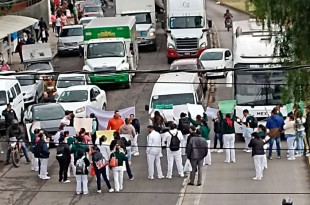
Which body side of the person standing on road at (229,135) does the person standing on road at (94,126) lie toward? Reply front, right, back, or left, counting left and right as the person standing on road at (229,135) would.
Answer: left

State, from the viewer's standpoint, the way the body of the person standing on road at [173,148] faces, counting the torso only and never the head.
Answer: away from the camera

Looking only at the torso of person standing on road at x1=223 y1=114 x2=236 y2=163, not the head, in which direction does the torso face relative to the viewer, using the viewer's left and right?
facing away from the viewer

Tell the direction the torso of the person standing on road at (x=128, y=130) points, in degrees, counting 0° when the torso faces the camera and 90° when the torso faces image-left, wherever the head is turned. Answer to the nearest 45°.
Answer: approximately 180°

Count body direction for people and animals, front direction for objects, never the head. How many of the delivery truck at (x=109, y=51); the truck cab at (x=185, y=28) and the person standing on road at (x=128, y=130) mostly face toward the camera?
2

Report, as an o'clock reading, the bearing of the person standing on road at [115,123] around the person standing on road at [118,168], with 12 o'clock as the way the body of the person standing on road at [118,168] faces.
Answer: the person standing on road at [115,123] is roughly at 12 o'clock from the person standing on road at [118,168].

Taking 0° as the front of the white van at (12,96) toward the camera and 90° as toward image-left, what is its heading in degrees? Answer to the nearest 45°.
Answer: approximately 45°

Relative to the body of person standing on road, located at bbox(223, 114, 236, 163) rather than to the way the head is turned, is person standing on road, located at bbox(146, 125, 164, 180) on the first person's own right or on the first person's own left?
on the first person's own left

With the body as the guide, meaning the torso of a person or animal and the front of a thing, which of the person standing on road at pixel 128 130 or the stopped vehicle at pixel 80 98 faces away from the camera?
the person standing on road

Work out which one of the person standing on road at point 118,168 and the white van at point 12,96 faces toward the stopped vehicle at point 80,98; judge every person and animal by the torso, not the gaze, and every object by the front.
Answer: the person standing on road

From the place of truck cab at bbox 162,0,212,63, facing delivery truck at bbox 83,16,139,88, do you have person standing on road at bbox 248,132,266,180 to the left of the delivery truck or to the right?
left

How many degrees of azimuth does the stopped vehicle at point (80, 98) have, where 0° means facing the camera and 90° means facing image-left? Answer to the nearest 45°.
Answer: approximately 45°

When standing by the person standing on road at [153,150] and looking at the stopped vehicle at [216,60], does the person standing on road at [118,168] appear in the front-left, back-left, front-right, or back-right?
back-left

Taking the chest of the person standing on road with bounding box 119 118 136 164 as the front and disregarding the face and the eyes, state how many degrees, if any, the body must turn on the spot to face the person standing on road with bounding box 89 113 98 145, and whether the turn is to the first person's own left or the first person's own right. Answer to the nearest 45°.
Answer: approximately 45° to the first person's own left
